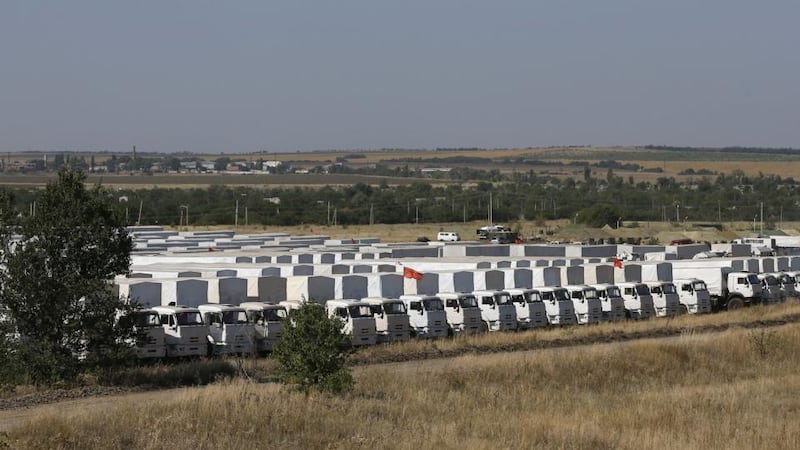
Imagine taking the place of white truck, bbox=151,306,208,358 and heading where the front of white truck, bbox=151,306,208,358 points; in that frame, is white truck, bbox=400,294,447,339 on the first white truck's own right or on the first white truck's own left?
on the first white truck's own left

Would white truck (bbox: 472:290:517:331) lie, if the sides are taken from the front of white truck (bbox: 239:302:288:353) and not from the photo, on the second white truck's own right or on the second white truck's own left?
on the second white truck's own left

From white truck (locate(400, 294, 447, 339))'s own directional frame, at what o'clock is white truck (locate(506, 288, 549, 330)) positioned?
white truck (locate(506, 288, 549, 330)) is roughly at 9 o'clock from white truck (locate(400, 294, 447, 339)).

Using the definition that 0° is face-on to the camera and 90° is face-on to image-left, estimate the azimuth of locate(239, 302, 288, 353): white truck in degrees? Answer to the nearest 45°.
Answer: approximately 315°

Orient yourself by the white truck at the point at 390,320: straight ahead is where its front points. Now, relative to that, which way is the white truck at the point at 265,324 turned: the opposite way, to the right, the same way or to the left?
the same way

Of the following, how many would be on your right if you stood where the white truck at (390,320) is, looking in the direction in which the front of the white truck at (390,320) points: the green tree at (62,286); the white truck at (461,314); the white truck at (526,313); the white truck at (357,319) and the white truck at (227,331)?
3

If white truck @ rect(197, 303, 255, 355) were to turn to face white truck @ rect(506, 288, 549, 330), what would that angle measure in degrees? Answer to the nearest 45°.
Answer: approximately 90° to its left

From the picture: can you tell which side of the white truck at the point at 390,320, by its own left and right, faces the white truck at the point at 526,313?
left

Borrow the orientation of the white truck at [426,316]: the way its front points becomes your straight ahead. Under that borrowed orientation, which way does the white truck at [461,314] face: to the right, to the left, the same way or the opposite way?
the same way

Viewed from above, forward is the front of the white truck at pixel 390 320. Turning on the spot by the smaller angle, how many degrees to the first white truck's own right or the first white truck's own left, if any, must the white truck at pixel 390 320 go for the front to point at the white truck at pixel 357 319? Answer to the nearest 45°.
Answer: approximately 90° to the first white truck's own right

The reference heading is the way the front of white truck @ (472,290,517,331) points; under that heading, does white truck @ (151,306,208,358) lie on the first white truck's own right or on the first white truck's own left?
on the first white truck's own right

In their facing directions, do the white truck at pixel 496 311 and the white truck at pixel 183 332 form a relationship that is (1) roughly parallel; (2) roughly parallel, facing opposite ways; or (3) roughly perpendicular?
roughly parallel

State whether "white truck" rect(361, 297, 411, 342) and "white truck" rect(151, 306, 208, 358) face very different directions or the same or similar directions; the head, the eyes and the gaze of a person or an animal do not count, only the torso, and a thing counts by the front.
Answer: same or similar directions

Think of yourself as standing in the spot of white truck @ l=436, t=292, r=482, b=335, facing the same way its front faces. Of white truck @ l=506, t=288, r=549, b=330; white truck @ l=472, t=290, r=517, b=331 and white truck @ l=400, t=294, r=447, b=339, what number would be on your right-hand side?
1

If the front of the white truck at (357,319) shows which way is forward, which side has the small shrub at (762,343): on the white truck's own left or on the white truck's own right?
on the white truck's own left

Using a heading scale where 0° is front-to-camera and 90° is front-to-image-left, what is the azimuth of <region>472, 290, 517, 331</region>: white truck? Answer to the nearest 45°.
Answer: approximately 315°

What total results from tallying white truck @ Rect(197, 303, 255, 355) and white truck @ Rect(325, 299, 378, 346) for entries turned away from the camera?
0

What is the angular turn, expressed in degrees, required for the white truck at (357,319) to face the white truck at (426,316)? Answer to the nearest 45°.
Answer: approximately 90° to its left

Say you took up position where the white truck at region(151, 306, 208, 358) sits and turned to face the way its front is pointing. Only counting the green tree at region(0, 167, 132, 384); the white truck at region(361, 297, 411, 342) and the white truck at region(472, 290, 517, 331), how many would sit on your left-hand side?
2

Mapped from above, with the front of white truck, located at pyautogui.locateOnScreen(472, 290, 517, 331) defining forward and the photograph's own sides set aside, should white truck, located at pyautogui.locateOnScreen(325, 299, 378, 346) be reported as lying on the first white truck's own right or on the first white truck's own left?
on the first white truck's own right

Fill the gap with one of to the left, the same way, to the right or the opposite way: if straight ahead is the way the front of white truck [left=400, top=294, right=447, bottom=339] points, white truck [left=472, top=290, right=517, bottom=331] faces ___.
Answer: the same way

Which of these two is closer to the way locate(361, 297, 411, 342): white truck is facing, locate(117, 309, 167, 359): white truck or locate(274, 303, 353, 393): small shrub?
the small shrub

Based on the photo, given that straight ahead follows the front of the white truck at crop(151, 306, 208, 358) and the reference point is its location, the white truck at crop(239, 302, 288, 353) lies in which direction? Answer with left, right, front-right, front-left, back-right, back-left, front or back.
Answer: left

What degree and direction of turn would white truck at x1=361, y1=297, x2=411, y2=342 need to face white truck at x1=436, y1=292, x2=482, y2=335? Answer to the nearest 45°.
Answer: approximately 90° to its left
